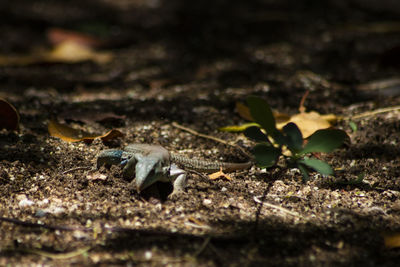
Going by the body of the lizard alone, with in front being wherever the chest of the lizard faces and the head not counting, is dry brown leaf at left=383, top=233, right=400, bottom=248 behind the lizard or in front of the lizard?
behind

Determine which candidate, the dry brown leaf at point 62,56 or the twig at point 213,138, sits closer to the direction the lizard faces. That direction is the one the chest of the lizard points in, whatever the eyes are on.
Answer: the dry brown leaf

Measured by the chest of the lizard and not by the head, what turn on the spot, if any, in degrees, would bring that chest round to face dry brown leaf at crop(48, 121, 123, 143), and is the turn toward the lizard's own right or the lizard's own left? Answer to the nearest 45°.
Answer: approximately 45° to the lizard's own right

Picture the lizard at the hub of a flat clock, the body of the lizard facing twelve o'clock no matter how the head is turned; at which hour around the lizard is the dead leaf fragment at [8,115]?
The dead leaf fragment is roughly at 1 o'clock from the lizard.

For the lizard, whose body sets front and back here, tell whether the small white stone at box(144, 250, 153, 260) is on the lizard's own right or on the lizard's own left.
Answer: on the lizard's own left

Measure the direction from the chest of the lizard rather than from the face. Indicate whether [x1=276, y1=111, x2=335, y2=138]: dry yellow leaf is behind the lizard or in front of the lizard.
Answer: behind

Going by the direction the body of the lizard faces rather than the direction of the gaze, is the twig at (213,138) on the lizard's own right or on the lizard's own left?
on the lizard's own right

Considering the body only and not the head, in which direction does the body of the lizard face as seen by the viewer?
to the viewer's left

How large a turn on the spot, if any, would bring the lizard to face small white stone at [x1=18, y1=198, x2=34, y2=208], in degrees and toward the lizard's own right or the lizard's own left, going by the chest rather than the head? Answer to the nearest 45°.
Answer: approximately 45° to the lizard's own left
